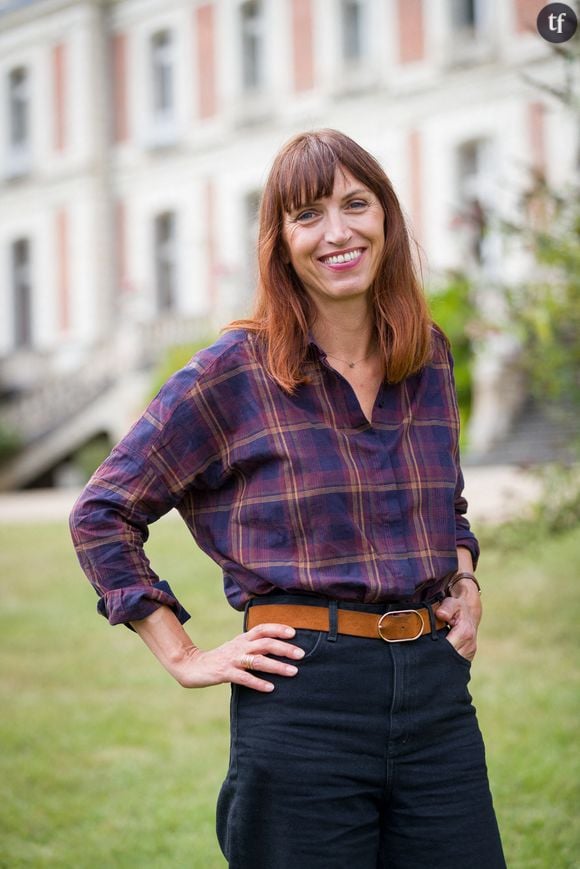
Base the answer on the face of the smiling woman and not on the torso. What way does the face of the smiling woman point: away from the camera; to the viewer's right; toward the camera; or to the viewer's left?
toward the camera

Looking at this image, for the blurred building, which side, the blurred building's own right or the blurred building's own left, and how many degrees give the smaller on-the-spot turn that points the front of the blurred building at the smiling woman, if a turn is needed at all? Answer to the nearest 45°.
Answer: approximately 45° to the blurred building's own left

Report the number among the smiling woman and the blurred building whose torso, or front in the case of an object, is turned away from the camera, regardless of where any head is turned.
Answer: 0

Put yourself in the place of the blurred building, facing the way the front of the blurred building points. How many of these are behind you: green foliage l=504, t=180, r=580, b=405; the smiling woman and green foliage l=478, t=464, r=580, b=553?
0

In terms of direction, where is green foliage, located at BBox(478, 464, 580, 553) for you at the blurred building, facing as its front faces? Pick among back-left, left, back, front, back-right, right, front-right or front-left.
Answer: front-left

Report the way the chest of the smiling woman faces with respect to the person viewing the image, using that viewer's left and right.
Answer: facing the viewer and to the right of the viewer

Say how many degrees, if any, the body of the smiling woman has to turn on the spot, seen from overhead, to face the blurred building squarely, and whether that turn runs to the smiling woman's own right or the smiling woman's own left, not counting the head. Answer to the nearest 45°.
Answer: approximately 135° to the smiling woman's own left

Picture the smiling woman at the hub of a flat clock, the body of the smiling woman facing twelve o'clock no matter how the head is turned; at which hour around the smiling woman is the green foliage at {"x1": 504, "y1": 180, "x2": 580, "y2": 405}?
The green foliage is roughly at 8 o'clock from the smiling woman.

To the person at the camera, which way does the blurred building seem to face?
facing the viewer and to the left of the viewer

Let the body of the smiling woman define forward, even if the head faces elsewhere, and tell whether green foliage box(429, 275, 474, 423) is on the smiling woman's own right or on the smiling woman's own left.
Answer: on the smiling woman's own left

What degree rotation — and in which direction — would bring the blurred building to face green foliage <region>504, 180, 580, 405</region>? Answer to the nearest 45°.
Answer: approximately 45° to its left
